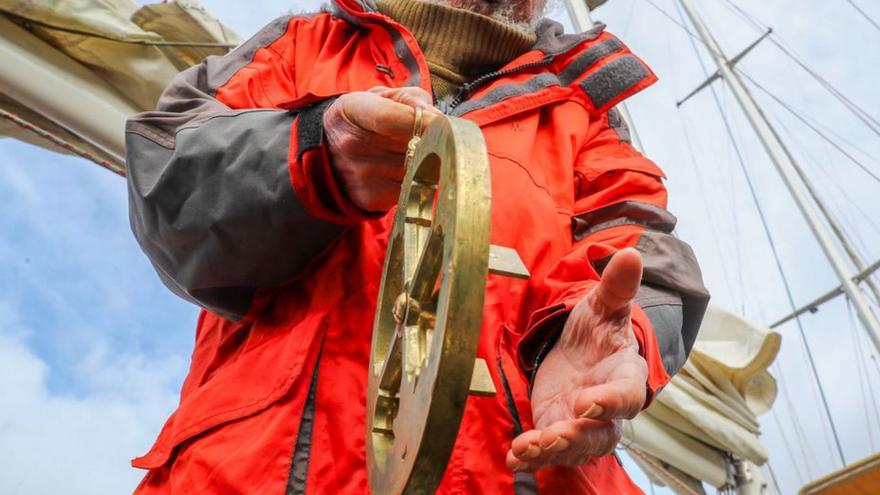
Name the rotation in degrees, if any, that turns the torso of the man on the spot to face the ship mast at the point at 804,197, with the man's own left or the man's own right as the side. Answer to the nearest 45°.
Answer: approximately 135° to the man's own left

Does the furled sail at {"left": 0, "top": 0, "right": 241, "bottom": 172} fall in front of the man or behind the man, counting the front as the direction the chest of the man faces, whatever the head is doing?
behind

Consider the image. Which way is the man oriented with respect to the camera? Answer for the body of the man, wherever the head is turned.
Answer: toward the camera

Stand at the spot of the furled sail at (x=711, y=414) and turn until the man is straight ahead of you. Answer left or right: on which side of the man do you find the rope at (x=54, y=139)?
right

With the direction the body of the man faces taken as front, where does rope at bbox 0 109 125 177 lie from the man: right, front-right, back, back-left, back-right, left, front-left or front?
back-right

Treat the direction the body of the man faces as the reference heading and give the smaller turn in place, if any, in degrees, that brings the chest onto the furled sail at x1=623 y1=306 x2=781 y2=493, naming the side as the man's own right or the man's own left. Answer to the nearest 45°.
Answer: approximately 135° to the man's own left
